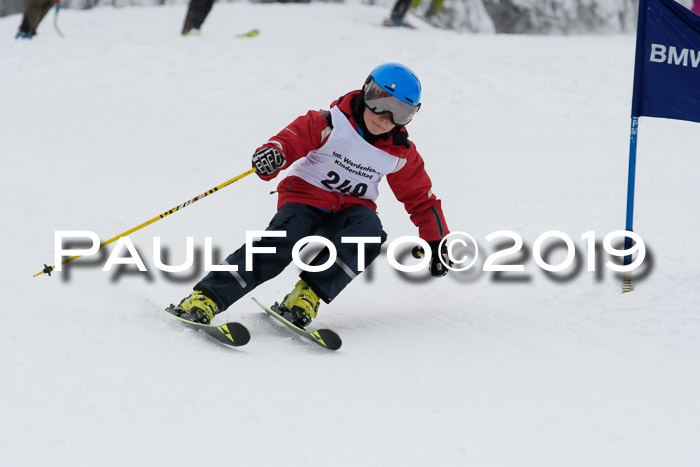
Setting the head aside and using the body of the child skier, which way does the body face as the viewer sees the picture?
toward the camera

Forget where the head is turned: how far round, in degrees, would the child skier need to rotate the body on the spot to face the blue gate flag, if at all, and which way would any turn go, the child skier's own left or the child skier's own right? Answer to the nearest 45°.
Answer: approximately 90° to the child skier's own left
